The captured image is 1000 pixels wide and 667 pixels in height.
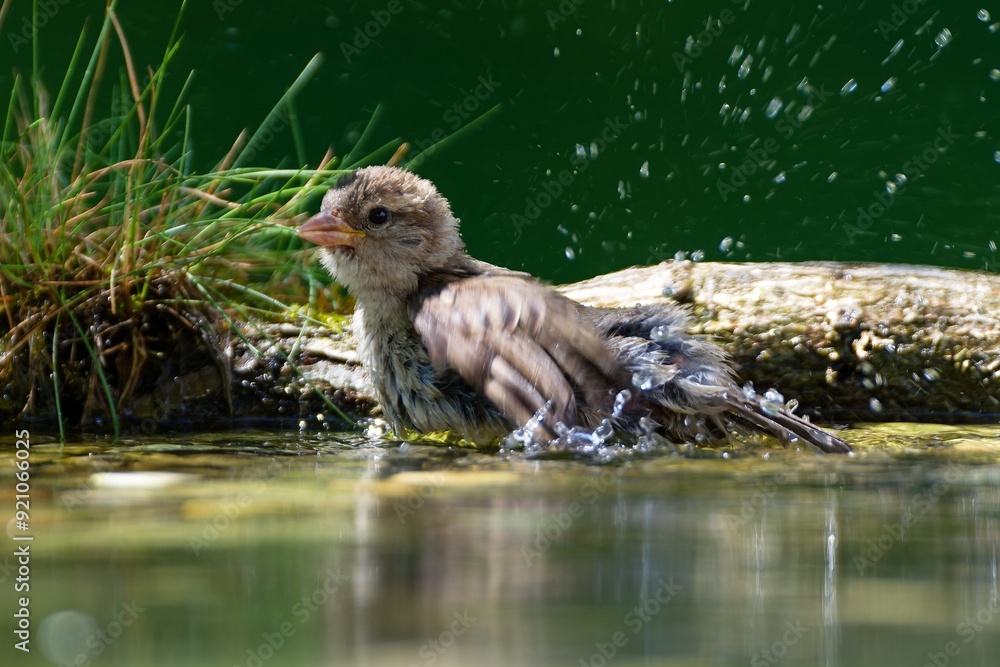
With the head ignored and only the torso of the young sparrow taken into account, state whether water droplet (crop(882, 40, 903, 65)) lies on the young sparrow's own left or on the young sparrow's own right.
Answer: on the young sparrow's own right

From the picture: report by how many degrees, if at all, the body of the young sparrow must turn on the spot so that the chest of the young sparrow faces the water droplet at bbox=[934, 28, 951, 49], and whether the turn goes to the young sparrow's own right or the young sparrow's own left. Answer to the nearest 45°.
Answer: approximately 135° to the young sparrow's own right

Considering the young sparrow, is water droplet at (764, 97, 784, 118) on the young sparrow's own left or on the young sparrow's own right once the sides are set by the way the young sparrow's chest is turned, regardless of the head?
on the young sparrow's own right

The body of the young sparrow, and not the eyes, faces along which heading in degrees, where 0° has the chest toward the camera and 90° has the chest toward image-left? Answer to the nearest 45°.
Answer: approximately 90°
